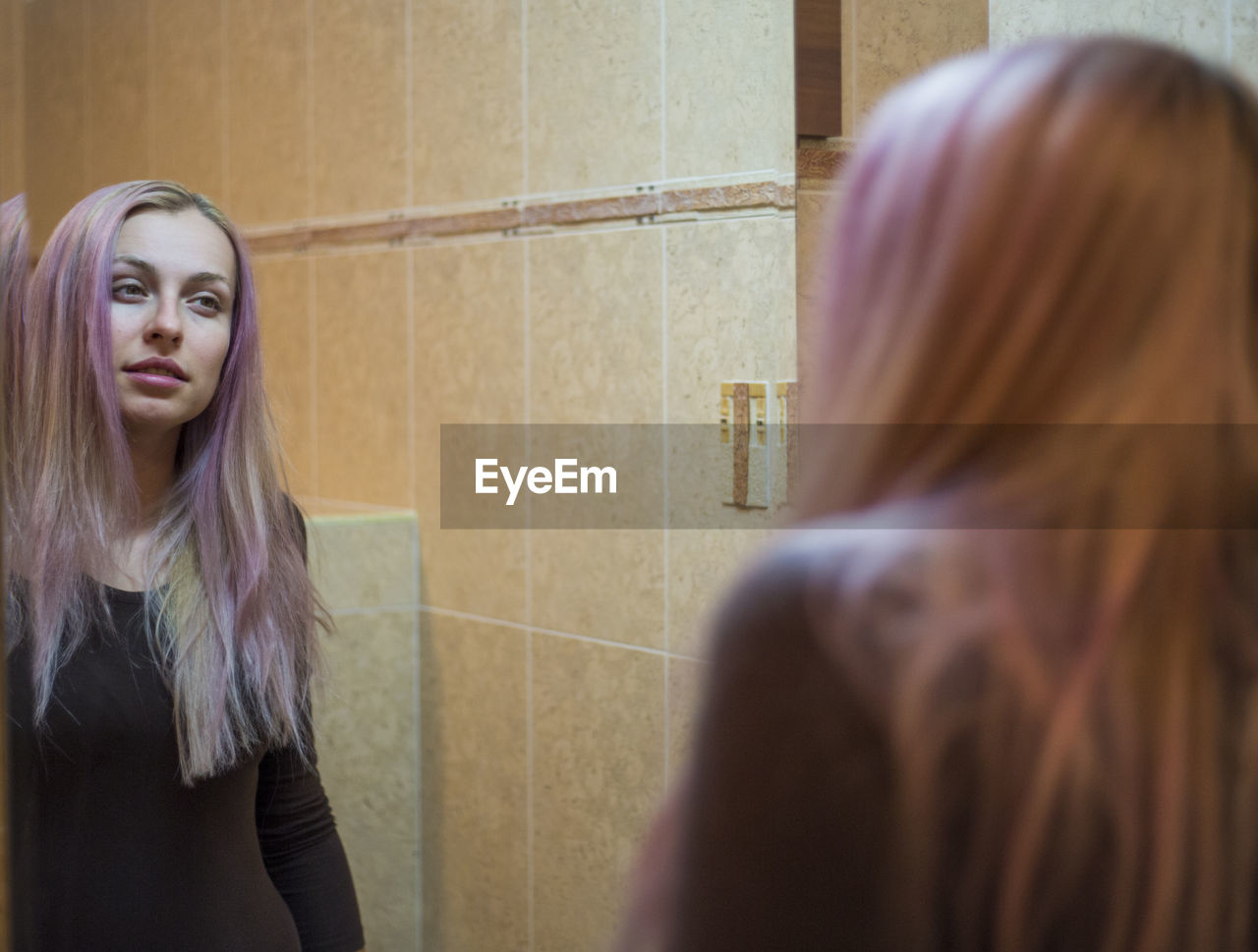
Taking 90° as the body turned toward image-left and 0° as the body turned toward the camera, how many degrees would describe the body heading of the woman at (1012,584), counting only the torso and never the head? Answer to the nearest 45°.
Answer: approximately 180°
